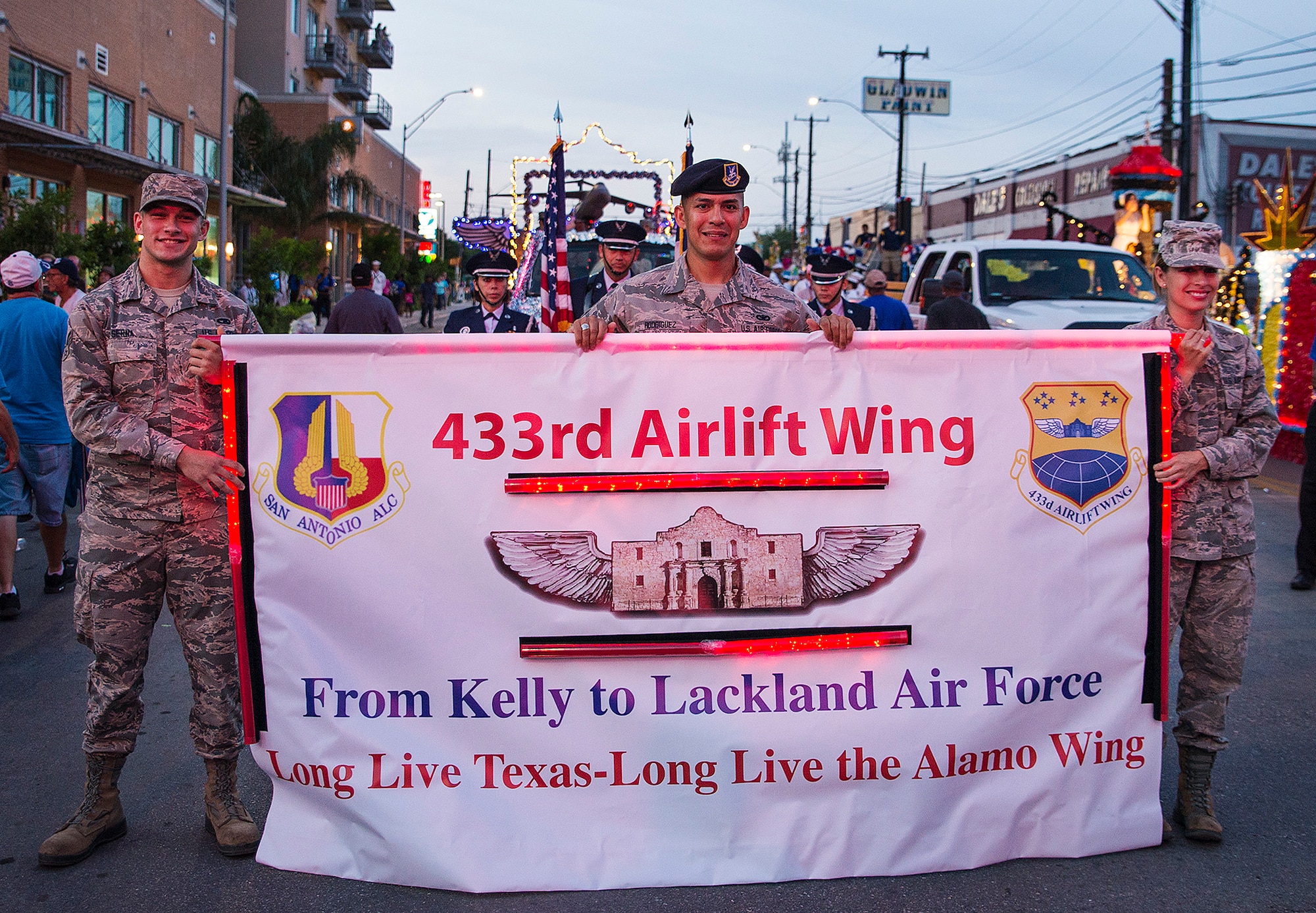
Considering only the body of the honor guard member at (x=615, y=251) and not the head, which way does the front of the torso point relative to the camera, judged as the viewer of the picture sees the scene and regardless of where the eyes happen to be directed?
toward the camera

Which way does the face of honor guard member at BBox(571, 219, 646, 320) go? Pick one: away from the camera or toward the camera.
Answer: toward the camera

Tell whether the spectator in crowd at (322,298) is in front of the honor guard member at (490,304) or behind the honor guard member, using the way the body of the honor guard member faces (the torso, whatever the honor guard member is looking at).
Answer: behind

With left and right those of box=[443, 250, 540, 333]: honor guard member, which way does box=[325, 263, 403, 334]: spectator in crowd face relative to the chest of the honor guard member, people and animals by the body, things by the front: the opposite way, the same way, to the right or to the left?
the opposite way

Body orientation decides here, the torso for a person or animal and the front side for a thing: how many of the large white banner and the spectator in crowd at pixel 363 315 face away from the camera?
1

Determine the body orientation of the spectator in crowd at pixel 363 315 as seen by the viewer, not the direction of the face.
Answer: away from the camera

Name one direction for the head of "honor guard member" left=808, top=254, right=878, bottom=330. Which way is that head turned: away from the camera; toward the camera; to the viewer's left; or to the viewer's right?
toward the camera

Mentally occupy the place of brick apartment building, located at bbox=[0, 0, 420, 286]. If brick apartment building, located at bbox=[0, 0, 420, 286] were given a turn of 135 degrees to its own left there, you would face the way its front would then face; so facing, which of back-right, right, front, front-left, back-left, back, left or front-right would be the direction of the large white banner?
back

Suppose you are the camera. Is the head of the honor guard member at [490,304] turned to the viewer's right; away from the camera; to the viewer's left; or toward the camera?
toward the camera

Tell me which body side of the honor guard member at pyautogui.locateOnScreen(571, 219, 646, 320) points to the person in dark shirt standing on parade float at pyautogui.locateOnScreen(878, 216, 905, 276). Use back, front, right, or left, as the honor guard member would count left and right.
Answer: back

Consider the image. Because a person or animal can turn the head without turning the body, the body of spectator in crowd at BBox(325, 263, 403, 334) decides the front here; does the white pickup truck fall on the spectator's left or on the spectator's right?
on the spectator's right

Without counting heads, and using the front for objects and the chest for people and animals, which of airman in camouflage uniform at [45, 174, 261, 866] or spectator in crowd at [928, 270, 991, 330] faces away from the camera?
the spectator in crowd

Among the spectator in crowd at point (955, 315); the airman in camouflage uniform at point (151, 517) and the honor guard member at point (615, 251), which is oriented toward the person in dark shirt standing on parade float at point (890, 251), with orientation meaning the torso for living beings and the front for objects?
the spectator in crowd at point (955, 315)

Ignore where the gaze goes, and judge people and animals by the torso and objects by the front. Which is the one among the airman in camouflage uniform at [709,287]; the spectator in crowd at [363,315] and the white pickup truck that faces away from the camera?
the spectator in crowd

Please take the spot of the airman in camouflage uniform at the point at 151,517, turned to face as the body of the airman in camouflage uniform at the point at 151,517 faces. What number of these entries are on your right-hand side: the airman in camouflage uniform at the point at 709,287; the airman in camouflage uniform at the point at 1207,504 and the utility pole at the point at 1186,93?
0
